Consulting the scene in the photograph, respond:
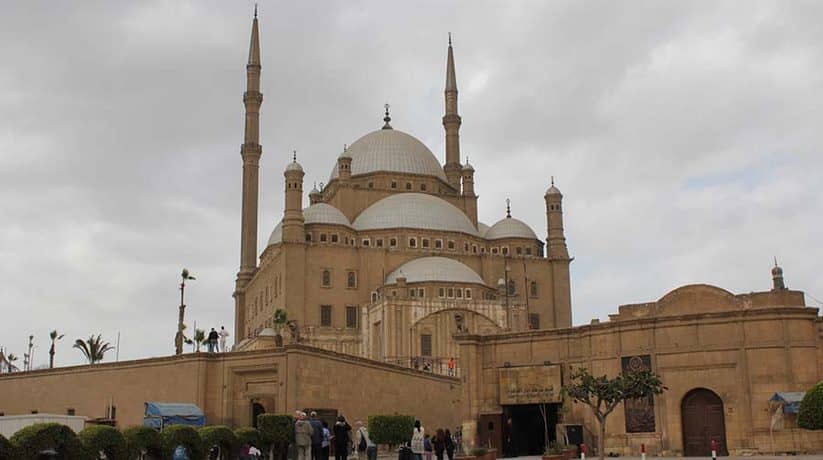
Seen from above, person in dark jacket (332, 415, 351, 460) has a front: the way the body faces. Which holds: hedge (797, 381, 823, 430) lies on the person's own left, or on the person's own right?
on the person's own right

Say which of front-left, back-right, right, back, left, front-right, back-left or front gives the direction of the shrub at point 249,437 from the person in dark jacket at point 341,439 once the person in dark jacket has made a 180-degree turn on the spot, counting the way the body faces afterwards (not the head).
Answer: back-right

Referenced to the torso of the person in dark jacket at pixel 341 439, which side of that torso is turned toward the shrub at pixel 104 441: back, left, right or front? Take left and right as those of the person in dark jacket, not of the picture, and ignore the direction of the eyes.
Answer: left

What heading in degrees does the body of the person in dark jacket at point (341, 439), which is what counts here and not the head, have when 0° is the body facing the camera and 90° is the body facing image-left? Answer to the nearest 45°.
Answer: approximately 180°

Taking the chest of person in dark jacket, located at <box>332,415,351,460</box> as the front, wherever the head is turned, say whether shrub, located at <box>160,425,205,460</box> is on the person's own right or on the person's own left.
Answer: on the person's own left

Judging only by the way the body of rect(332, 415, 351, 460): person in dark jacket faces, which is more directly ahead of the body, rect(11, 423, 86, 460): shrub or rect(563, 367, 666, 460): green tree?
the green tree

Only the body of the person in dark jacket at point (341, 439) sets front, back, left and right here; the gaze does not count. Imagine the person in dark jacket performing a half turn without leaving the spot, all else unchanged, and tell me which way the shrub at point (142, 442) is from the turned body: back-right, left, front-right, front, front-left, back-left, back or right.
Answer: right

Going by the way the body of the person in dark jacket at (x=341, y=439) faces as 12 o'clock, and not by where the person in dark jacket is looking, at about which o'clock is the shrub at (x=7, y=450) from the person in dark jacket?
The shrub is roughly at 8 o'clock from the person in dark jacket.

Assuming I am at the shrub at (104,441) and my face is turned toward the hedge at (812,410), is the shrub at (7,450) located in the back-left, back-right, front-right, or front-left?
back-right

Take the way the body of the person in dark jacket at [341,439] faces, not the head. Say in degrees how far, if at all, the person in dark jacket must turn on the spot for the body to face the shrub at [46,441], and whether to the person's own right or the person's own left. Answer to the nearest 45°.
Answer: approximately 135° to the person's own left

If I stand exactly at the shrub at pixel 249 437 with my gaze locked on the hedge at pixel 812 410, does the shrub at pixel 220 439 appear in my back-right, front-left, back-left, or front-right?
back-right

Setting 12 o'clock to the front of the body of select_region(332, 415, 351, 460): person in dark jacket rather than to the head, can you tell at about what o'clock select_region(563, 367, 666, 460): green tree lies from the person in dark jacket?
The green tree is roughly at 2 o'clock from the person in dark jacket.

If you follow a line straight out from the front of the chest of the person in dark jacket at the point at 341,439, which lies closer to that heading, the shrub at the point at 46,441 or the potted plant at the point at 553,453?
the potted plant
